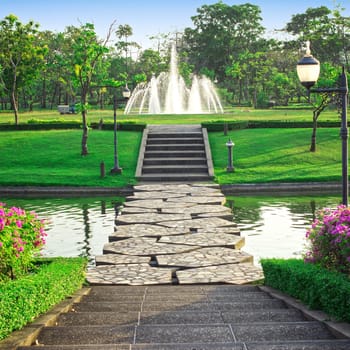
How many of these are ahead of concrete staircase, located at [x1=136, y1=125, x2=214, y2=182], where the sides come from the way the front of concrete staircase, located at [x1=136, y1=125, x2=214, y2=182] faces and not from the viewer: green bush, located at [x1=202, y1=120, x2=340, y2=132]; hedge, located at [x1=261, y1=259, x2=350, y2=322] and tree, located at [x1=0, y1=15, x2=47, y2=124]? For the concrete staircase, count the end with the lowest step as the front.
1

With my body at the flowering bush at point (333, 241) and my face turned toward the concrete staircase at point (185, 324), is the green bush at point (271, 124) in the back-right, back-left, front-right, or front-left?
back-right

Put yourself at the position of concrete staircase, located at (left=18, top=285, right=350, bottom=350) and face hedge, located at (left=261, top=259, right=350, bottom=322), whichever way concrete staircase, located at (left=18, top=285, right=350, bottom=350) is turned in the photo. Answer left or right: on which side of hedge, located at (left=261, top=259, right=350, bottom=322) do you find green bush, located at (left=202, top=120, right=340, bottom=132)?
left

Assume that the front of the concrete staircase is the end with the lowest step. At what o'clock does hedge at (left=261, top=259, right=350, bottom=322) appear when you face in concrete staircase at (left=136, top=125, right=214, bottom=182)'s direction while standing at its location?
The hedge is roughly at 12 o'clock from the concrete staircase.

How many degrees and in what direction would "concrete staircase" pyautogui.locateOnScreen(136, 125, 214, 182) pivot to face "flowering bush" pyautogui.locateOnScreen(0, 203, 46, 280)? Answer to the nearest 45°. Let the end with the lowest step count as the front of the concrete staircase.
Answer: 0° — it already faces it

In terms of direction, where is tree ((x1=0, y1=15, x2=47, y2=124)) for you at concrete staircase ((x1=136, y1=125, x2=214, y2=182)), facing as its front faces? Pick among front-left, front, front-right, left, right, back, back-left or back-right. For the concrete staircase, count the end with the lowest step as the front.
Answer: back-right

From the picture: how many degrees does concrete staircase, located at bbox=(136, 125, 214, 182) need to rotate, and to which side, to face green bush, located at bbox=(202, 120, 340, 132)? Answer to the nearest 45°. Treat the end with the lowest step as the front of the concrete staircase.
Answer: approximately 135° to its left

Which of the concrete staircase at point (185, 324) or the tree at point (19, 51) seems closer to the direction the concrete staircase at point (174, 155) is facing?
the concrete staircase

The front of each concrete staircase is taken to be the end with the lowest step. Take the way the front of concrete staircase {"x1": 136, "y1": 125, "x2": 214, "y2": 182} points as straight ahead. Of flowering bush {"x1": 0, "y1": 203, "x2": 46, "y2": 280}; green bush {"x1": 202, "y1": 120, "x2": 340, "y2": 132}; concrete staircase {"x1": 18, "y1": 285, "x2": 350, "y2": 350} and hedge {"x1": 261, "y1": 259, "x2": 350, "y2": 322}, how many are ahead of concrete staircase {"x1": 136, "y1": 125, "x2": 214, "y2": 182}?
3

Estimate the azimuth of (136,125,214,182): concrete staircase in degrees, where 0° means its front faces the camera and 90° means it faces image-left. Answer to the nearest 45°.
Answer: approximately 0°
